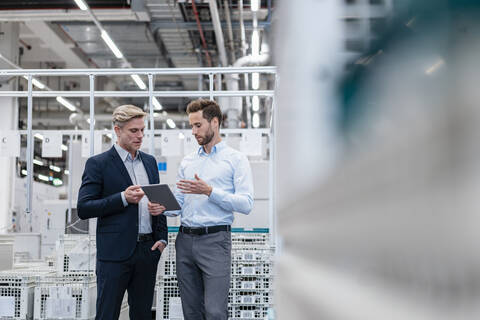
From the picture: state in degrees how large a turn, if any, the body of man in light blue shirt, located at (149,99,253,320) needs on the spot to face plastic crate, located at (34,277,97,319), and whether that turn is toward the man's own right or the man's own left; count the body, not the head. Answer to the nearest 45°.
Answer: approximately 90° to the man's own right

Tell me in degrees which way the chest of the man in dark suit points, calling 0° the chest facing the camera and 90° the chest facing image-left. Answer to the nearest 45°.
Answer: approximately 315°

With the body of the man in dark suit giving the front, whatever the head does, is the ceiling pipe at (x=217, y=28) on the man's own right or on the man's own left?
on the man's own left

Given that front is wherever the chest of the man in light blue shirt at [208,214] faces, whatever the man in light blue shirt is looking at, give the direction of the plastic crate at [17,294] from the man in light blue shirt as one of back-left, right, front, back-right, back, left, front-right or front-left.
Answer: right

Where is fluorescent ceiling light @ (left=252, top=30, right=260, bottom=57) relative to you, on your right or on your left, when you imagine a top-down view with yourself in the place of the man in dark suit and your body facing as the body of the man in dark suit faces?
on your left

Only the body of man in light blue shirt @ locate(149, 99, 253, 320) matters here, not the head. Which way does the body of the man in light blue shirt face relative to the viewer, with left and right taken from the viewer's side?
facing the viewer and to the left of the viewer

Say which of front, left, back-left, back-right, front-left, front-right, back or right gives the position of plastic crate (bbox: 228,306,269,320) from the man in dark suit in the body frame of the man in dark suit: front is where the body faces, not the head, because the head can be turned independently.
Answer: left

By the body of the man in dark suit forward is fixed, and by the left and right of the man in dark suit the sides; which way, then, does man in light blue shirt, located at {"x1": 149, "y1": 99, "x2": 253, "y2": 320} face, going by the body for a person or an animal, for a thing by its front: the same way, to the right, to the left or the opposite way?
to the right

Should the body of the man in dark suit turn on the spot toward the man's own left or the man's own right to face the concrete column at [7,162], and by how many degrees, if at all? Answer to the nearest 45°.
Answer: approximately 135° to the man's own left

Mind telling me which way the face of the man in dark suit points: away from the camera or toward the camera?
toward the camera
